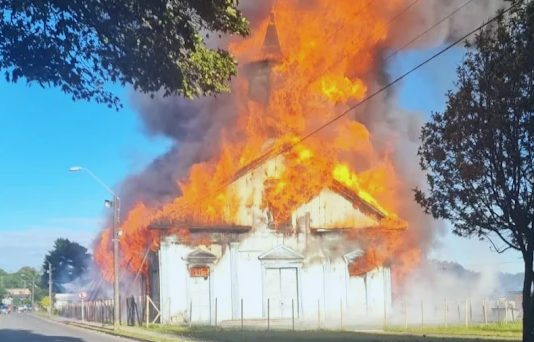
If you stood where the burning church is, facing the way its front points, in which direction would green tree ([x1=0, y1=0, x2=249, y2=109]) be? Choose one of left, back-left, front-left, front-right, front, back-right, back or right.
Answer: front

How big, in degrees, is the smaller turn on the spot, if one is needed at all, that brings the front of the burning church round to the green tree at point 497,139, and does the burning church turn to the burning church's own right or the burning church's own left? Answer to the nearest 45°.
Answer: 0° — it already faces it

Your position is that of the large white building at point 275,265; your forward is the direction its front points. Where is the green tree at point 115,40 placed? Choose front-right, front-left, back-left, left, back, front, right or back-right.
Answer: front

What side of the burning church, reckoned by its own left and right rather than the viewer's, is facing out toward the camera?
front

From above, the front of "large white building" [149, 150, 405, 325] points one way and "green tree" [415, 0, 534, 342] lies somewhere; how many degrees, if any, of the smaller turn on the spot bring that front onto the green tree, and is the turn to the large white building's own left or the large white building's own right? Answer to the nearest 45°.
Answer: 0° — it already faces it
